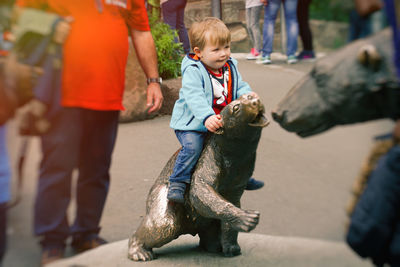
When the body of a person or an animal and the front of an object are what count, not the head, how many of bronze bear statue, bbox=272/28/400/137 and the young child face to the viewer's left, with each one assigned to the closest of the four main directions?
1

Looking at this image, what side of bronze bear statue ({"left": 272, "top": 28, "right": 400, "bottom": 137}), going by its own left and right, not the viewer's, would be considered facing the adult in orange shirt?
front

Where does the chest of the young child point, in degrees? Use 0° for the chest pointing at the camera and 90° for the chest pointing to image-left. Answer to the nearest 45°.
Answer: approximately 315°

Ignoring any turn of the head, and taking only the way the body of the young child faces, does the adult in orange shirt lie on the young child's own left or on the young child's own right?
on the young child's own right

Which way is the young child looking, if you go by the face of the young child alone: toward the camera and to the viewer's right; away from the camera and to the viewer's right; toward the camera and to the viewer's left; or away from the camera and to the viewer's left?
toward the camera and to the viewer's right

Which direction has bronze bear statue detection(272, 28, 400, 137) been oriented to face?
to the viewer's left
